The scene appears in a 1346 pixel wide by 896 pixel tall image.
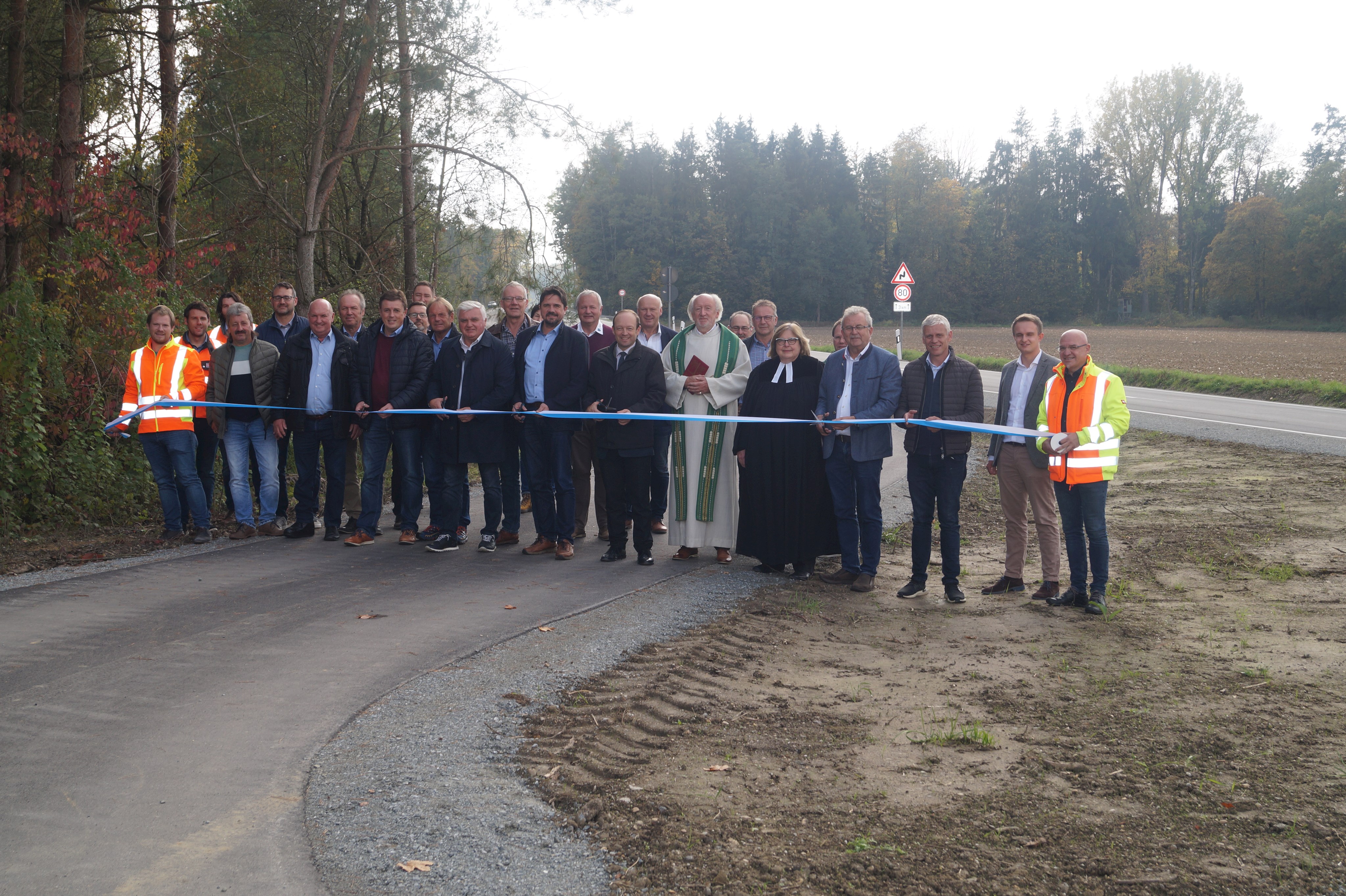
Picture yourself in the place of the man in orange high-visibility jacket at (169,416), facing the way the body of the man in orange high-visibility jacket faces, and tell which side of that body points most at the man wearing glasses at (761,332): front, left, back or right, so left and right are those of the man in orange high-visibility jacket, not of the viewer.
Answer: left

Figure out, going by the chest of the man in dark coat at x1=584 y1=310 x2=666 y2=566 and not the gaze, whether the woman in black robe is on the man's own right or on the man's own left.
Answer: on the man's own left

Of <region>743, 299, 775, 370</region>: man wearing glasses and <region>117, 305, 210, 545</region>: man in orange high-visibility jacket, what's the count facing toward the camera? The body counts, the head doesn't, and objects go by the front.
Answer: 2

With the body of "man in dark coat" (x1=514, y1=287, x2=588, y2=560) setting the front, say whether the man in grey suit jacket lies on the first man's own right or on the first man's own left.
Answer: on the first man's own left

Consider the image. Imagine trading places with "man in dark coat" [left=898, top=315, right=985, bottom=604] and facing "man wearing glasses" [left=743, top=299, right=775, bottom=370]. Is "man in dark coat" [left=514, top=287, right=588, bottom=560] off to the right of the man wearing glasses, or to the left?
left
